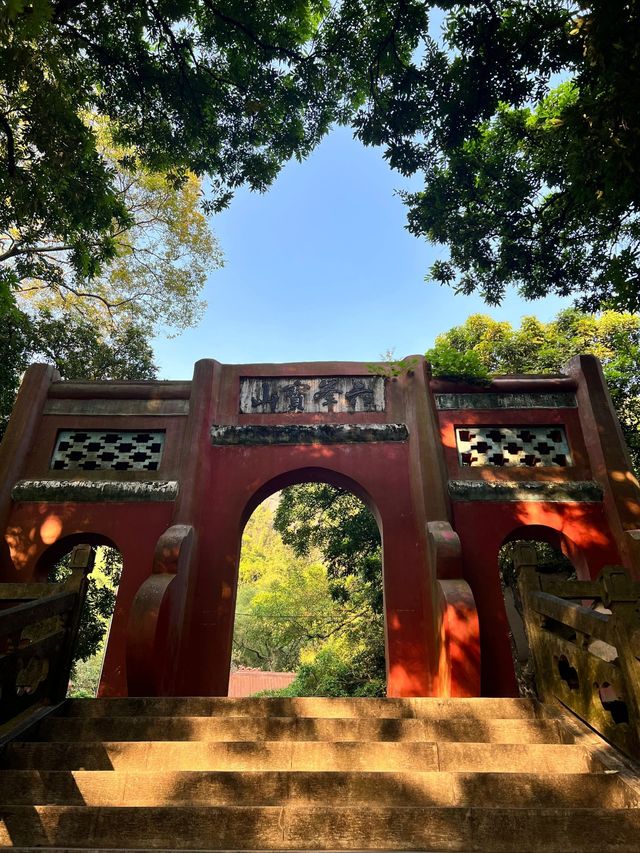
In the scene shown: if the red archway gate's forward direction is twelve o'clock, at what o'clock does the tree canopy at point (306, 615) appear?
The tree canopy is roughly at 6 o'clock from the red archway gate.

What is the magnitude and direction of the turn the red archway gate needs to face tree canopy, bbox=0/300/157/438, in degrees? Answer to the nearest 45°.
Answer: approximately 135° to its right

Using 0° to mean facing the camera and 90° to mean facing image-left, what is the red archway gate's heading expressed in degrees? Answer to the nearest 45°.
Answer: approximately 0°
